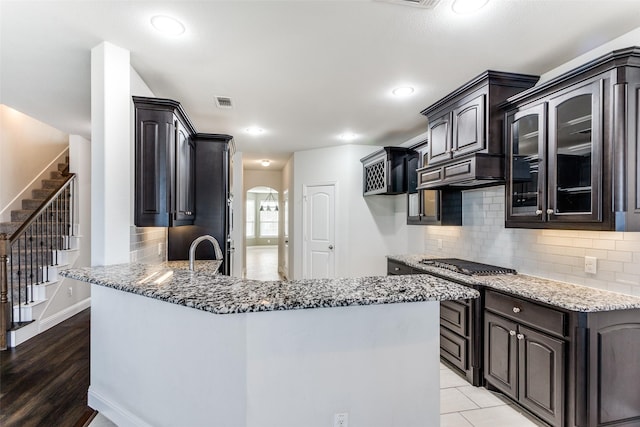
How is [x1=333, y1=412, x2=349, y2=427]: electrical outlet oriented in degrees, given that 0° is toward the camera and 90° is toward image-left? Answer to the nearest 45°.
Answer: approximately 0°

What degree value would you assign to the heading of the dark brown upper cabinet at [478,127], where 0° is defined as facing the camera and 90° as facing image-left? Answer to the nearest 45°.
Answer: approximately 45°

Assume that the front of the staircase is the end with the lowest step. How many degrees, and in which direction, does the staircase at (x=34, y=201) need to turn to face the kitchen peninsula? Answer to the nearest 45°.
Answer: approximately 45° to its left

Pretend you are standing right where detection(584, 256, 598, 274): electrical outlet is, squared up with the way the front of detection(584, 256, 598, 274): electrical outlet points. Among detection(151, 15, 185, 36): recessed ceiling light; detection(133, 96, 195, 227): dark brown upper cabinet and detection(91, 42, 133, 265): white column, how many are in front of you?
3

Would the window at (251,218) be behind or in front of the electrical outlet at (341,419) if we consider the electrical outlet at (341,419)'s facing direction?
behind

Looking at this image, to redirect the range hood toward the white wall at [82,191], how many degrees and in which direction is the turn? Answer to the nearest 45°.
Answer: approximately 45° to its right
